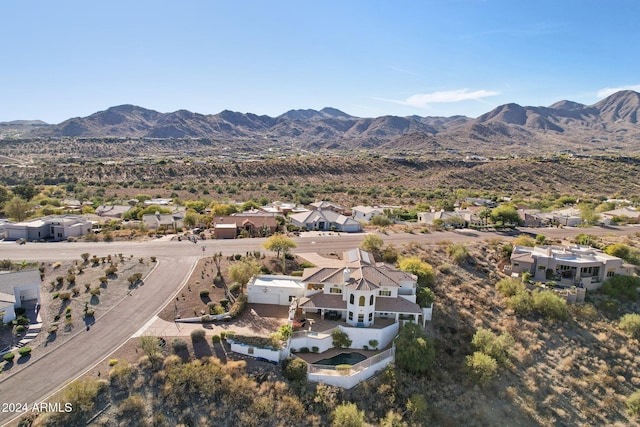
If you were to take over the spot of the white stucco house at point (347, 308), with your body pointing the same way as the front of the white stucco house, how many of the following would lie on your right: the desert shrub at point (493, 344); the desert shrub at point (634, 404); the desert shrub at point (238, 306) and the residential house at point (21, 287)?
2

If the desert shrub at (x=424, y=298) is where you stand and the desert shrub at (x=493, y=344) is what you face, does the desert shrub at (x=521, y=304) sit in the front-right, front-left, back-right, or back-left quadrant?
front-left

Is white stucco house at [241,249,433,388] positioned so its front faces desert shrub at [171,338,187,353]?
no

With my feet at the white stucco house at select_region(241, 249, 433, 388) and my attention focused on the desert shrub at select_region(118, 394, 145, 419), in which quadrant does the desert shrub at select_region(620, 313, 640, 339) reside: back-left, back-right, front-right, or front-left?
back-left

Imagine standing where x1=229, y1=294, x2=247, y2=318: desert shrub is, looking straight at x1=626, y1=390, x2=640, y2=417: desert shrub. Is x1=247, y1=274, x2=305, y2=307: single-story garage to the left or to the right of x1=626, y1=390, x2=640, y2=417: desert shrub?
left

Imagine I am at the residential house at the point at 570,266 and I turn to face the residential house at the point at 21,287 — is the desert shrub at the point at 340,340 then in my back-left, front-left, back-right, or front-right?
front-left
